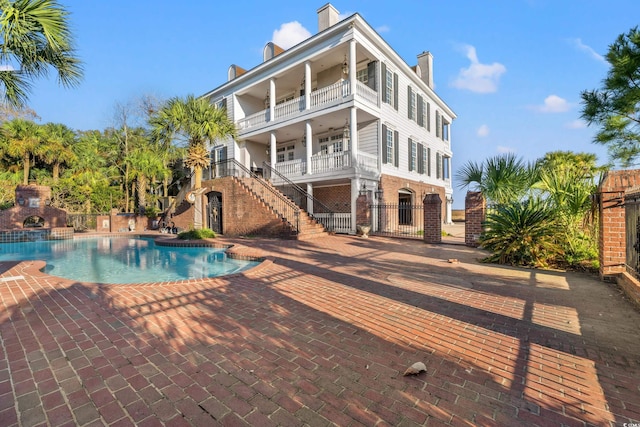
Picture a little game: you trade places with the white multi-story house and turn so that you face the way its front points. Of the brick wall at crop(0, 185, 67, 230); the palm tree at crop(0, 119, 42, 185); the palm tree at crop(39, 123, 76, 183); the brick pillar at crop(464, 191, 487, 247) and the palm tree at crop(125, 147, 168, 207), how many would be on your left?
1

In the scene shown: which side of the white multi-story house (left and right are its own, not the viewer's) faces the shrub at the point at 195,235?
front

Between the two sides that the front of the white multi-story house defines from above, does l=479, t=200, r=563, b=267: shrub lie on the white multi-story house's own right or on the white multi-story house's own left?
on the white multi-story house's own left

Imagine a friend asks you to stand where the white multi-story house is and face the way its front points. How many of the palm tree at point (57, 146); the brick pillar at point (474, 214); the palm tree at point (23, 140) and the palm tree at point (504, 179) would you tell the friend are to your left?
2

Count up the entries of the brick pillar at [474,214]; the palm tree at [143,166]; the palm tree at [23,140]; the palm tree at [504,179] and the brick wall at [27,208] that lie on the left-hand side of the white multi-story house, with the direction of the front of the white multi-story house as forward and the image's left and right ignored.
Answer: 2

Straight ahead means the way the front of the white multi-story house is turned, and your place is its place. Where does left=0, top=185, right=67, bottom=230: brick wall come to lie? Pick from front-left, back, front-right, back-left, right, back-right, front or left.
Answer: front-right

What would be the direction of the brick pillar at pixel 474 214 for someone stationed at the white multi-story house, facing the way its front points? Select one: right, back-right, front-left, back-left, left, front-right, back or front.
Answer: left

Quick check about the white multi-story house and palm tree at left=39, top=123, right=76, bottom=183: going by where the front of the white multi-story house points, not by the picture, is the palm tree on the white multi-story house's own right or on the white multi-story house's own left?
on the white multi-story house's own right

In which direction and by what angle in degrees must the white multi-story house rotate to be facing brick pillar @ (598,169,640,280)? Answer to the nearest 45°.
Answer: approximately 45° to its left

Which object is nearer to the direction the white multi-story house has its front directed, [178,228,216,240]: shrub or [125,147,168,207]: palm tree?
the shrub

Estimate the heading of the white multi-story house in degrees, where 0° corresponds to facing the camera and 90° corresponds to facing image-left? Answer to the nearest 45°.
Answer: approximately 45°

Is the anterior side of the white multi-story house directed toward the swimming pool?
yes

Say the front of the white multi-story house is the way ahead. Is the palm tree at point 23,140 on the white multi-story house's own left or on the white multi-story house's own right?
on the white multi-story house's own right

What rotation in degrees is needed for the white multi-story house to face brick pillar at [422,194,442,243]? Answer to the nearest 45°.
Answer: approximately 90° to its left
